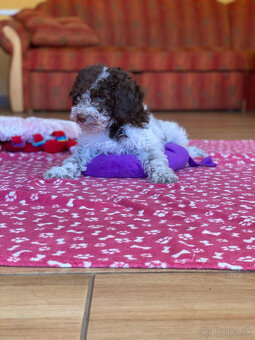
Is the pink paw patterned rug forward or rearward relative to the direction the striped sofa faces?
forward

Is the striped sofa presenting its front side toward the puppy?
yes

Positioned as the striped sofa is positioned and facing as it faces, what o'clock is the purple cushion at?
The purple cushion is roughly at 12 o'clock from the striped sofa.

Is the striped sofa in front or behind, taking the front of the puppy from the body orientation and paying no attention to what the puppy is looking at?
behind

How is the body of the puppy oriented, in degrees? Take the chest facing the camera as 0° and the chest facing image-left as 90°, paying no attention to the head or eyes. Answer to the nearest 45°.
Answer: approximately 45°

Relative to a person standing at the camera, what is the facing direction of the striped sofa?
facing the viewer

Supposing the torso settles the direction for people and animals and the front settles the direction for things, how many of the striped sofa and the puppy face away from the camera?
0
